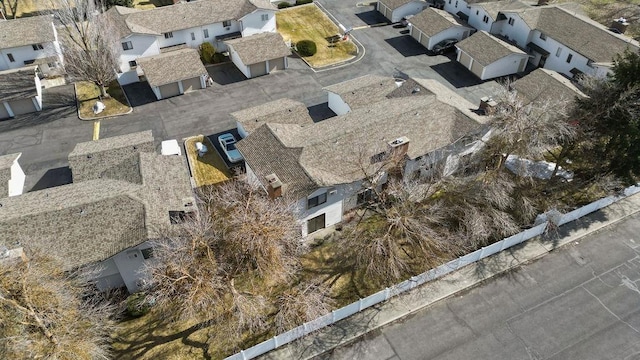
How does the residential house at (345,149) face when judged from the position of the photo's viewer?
facing away from the viewer and to the left of the viewer

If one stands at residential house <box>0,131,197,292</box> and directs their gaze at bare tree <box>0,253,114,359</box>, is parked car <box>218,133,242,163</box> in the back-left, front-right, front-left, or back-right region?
back-left

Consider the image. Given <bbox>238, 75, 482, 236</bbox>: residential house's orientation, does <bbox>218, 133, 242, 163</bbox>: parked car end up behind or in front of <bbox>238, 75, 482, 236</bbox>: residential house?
in front

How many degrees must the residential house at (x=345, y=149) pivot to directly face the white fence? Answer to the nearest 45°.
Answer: approximately 180°

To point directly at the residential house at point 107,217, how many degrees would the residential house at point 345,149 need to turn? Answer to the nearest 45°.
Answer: approximately 90° to its left

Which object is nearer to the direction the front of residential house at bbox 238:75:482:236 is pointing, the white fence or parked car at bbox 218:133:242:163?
the parked car
